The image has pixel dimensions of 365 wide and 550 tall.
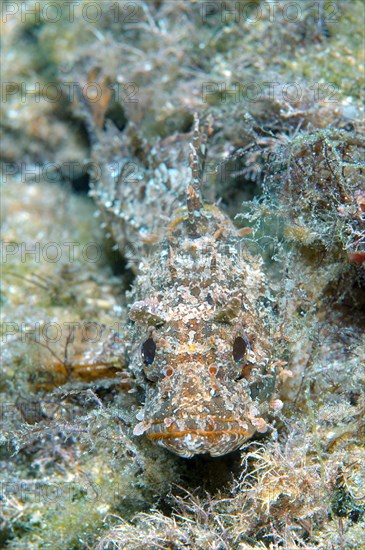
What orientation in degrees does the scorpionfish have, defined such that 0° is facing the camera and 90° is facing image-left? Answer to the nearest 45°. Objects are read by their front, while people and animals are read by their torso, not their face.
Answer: approximately 0°
